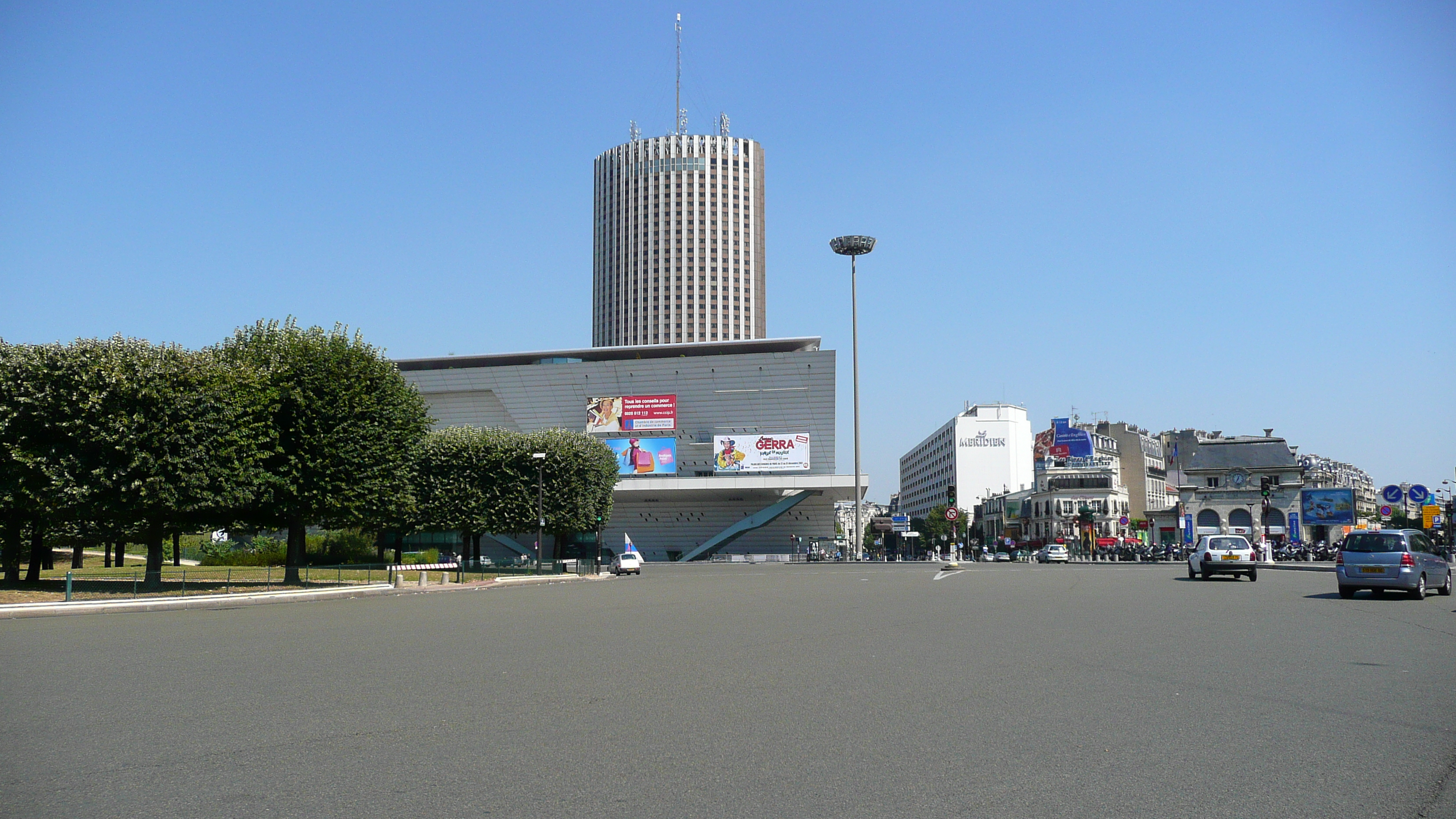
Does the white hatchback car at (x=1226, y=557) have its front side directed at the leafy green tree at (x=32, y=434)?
no

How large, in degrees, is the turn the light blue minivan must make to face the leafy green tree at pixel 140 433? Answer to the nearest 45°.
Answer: approximately 135° to its left

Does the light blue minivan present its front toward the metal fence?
no

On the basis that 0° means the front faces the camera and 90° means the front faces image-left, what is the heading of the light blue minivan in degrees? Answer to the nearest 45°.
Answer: approximately 225°

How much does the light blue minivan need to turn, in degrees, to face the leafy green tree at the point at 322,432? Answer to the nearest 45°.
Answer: approximately 135° to its left

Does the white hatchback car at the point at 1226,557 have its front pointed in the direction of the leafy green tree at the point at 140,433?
no

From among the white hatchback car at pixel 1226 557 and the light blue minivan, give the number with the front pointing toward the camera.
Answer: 0

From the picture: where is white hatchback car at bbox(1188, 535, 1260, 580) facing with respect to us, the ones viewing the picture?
facing away from the viewer and to the left of the viewer
